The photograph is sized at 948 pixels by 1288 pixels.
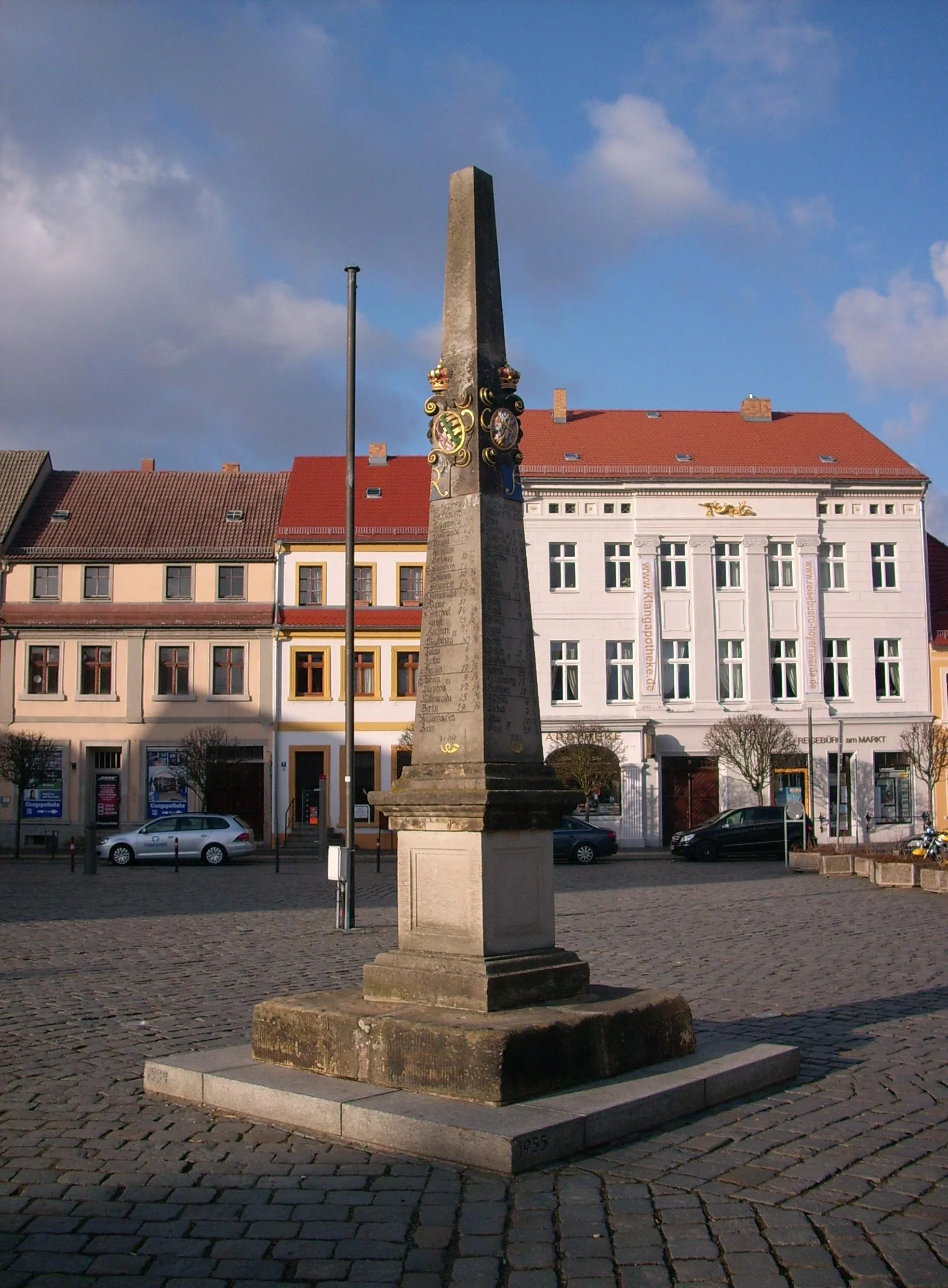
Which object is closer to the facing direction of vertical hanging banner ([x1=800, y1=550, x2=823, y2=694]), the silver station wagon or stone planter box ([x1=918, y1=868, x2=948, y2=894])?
the stone planter box

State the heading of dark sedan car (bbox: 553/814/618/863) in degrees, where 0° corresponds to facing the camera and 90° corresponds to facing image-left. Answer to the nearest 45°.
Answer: approximately 90°

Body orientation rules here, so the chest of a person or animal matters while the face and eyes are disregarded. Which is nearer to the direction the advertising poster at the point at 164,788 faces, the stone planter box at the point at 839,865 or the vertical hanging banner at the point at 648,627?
the stone planter box

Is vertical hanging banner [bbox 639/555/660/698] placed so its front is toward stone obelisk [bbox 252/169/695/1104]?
yes

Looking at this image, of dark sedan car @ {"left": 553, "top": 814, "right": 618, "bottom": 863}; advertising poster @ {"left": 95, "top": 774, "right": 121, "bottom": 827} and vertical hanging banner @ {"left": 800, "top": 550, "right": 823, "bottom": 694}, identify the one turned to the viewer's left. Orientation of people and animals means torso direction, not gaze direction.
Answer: the dark sedan car

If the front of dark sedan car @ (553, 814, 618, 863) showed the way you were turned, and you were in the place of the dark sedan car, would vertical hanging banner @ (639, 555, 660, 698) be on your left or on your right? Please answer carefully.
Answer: on your right
